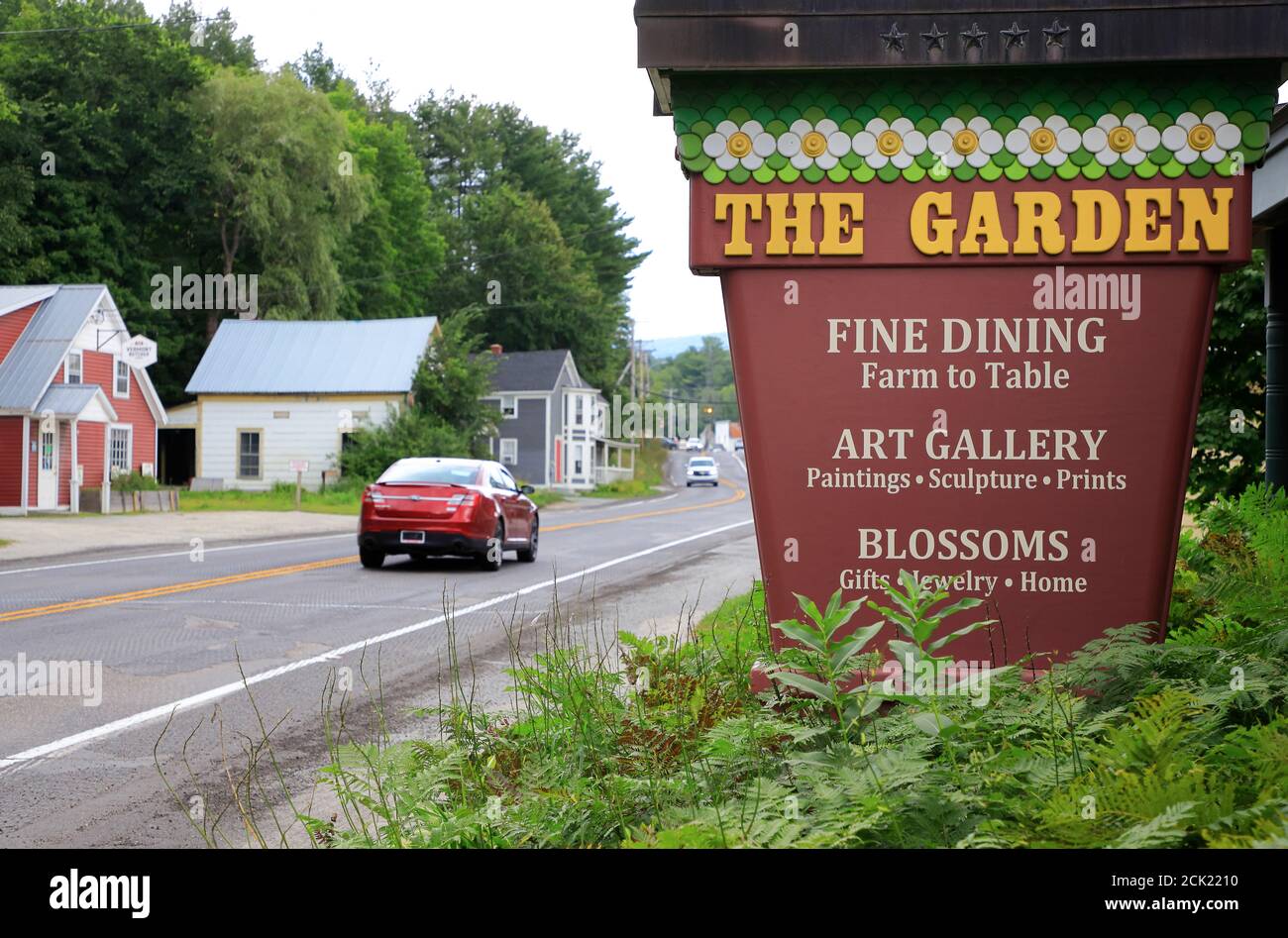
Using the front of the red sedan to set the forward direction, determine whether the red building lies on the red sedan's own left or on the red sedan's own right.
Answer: on the red sedan's own left

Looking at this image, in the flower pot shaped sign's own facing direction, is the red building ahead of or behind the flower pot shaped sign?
behind

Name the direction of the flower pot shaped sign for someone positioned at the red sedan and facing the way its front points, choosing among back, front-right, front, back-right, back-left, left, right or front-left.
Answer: back-right

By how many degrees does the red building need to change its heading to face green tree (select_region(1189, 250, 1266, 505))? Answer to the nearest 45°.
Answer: approximately 45° to its right

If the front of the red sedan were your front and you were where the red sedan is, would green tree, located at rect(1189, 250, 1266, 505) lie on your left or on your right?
on your right

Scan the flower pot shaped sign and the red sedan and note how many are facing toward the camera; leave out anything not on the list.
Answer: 1

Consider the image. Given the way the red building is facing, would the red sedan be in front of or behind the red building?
in front

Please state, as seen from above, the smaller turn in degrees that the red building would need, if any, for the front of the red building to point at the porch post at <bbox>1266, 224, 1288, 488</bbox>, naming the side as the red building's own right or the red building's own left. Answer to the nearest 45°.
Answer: approximately 45° to the red building's own right

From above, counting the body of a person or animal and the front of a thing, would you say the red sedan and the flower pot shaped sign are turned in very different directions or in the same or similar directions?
very different directions

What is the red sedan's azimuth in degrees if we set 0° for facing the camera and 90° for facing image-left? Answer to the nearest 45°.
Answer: approximately 225°
